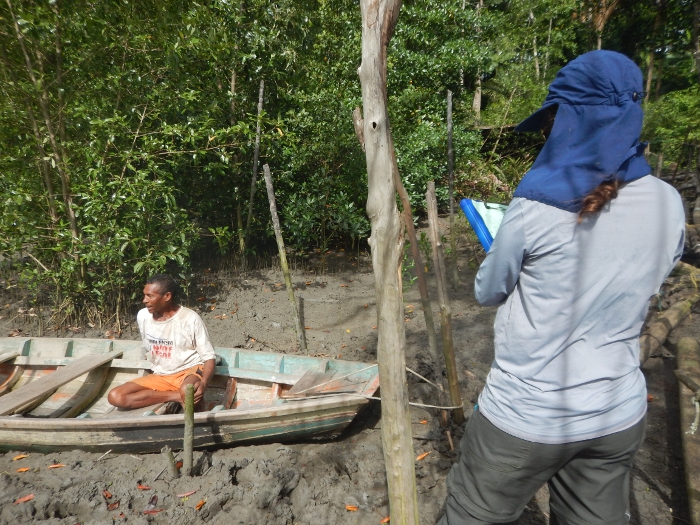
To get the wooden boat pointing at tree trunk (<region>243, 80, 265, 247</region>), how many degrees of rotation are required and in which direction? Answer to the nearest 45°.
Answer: approximately 45° to its left

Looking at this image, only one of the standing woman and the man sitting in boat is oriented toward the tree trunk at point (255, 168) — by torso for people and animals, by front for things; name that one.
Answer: the standing woman

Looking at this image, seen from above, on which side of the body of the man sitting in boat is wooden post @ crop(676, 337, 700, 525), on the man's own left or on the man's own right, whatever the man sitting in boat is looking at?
on the man's own left

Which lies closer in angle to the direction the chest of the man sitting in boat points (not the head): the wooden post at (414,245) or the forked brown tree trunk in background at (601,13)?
the wooden post

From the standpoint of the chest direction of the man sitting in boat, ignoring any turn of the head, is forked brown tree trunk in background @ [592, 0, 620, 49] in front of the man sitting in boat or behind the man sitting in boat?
behind

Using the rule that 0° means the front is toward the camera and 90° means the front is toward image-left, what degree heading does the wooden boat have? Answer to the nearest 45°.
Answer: approximately 270°

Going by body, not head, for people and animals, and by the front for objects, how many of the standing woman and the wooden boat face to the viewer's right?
1

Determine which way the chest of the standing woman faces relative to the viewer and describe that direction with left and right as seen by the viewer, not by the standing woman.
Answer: facing away from the viewer and to the left of the viewer

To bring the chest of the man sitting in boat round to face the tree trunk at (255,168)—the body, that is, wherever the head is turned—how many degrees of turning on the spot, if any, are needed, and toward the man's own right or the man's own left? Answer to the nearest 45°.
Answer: approximately 180°

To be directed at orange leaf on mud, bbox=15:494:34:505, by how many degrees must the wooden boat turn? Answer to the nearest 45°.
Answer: approximately 135° to its right

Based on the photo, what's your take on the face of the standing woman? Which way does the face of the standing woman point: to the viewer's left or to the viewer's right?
to the viewer's left

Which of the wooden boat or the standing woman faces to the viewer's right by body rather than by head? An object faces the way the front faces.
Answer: the wooden boat

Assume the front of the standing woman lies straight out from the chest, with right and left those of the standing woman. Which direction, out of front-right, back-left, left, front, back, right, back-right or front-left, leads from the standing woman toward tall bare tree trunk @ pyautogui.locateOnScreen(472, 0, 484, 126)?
front-right

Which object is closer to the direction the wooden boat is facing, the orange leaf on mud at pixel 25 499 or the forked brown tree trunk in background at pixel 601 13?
the forked brown tree trunk in background
